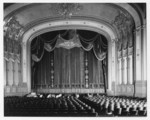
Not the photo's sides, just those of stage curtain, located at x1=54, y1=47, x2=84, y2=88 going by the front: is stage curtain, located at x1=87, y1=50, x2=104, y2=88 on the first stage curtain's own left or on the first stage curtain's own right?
on the first stage curtain's own left

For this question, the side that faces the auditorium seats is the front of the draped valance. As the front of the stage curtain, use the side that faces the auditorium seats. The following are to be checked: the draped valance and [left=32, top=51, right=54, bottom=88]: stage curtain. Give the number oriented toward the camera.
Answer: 2

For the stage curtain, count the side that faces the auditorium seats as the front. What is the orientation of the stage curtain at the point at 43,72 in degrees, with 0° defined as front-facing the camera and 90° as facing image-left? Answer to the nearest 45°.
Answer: approximately 0°

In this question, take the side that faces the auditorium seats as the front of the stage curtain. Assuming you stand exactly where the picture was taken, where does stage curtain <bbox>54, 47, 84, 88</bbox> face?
facing the viewer

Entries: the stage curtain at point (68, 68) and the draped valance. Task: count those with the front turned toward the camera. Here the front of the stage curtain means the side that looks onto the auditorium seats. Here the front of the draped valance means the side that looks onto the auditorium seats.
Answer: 2

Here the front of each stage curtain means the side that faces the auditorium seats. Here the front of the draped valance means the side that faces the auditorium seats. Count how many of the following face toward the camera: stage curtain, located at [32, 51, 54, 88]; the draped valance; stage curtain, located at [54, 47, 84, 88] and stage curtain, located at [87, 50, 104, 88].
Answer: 4

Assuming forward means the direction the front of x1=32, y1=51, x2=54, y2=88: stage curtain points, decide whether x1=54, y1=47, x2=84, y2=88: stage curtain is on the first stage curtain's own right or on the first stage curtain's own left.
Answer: on the first stage curtain's own left

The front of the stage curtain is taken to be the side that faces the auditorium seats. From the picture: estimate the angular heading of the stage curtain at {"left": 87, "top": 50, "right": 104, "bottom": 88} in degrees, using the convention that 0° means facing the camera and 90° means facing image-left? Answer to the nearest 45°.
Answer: approximately 0°

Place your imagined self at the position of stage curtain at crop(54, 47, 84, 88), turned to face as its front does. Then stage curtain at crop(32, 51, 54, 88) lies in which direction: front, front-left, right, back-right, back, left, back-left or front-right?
right

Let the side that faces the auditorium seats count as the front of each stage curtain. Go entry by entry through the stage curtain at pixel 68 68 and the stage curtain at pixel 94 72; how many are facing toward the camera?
2
